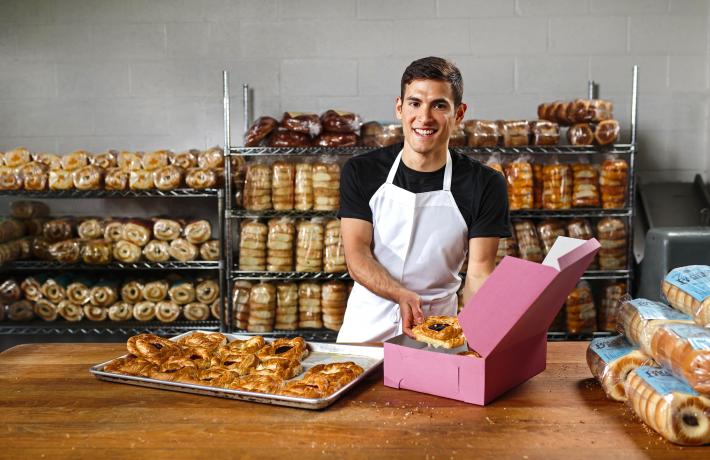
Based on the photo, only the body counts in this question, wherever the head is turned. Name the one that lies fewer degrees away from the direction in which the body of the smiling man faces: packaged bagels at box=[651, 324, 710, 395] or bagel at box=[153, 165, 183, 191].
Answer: the packaged bagels

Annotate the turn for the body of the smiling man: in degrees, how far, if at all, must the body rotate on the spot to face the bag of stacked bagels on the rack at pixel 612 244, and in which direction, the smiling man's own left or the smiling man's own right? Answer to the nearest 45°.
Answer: approximately 135° to the smiling man's own left

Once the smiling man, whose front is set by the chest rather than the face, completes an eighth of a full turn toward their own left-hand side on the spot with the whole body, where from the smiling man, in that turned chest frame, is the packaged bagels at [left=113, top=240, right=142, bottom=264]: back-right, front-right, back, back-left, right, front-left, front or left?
back

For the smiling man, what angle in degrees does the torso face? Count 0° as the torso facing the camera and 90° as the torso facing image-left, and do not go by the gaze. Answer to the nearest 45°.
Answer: approximately 0°

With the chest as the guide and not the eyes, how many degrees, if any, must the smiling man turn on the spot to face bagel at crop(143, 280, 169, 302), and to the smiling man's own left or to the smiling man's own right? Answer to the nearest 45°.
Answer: approximately 135° to the smiling man's own right

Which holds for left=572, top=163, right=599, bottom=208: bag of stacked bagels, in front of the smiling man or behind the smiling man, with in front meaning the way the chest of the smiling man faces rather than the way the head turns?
behind

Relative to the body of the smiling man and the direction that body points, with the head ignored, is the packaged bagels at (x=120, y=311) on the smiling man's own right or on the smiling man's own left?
on the smiling man's own right

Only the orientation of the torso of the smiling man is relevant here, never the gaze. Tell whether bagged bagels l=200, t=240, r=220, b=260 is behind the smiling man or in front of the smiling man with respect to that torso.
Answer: behind
